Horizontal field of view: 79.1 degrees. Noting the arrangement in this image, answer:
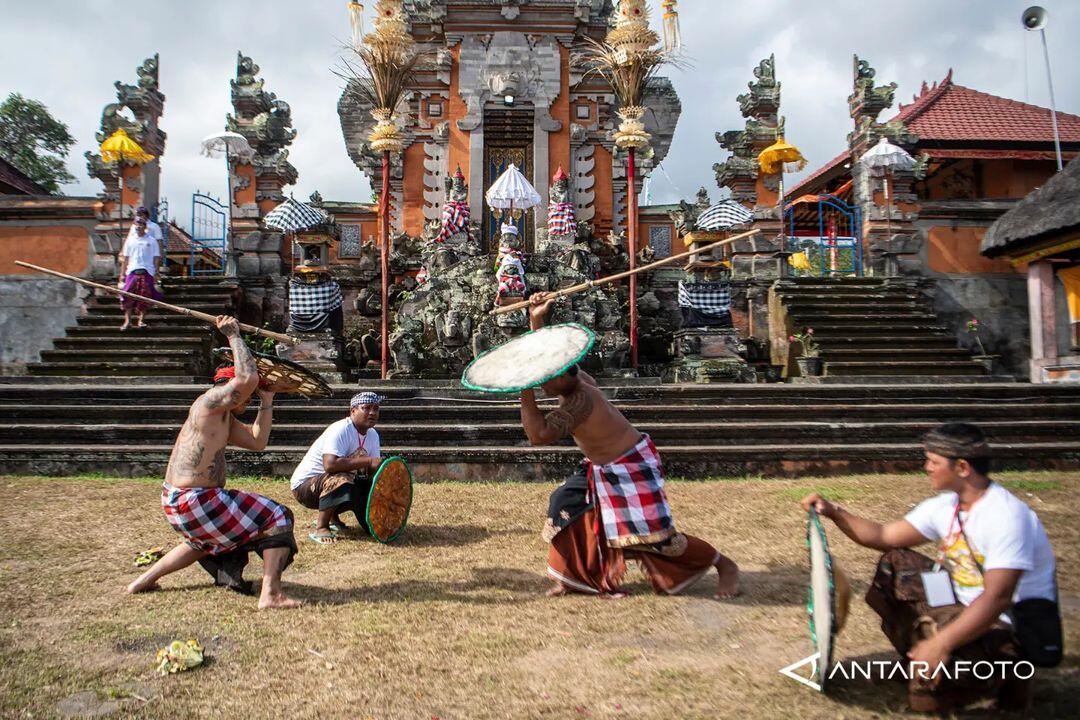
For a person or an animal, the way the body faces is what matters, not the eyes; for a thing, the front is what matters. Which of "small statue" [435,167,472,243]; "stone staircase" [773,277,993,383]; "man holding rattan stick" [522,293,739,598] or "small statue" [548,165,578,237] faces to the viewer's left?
the man holding rattan stick

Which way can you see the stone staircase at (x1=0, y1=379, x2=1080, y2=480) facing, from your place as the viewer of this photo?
facing the viewer

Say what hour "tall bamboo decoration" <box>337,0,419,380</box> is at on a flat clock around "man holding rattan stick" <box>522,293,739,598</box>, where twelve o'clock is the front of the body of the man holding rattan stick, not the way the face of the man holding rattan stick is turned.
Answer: The tall bamboo decoration is roughly at 2 o'clock from the man holding rattan stick.

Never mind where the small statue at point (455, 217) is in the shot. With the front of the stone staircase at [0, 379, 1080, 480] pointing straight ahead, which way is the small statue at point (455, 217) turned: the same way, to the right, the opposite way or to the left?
the same way

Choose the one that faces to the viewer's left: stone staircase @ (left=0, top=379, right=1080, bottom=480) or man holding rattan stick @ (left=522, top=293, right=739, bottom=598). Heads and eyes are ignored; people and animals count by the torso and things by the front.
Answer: the man holding rattan stick

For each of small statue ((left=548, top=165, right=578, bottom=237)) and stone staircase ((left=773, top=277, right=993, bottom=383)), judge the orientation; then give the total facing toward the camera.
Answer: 2

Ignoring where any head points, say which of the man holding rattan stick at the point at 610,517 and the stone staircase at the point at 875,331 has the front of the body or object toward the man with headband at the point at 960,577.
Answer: the stone staircase

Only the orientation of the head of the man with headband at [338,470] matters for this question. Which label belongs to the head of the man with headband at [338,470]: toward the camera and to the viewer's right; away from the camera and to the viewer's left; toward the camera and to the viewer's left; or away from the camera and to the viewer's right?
toward the camera and to the viewer's right

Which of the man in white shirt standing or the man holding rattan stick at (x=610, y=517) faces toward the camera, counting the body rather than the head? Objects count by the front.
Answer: the man in white shirt standing

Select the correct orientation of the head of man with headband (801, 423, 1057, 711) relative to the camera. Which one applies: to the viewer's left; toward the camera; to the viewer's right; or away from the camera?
to the viewer's left

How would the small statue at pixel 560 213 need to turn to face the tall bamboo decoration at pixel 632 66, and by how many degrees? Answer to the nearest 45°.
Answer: approximately 45° to its left

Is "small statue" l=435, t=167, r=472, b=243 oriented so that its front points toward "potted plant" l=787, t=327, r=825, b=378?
no

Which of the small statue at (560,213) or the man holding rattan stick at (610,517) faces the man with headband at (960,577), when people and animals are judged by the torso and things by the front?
the small statue

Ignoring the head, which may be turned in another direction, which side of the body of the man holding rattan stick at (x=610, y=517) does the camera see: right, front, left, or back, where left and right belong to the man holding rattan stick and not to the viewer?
left

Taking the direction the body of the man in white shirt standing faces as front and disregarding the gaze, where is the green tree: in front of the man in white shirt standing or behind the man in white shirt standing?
behind
